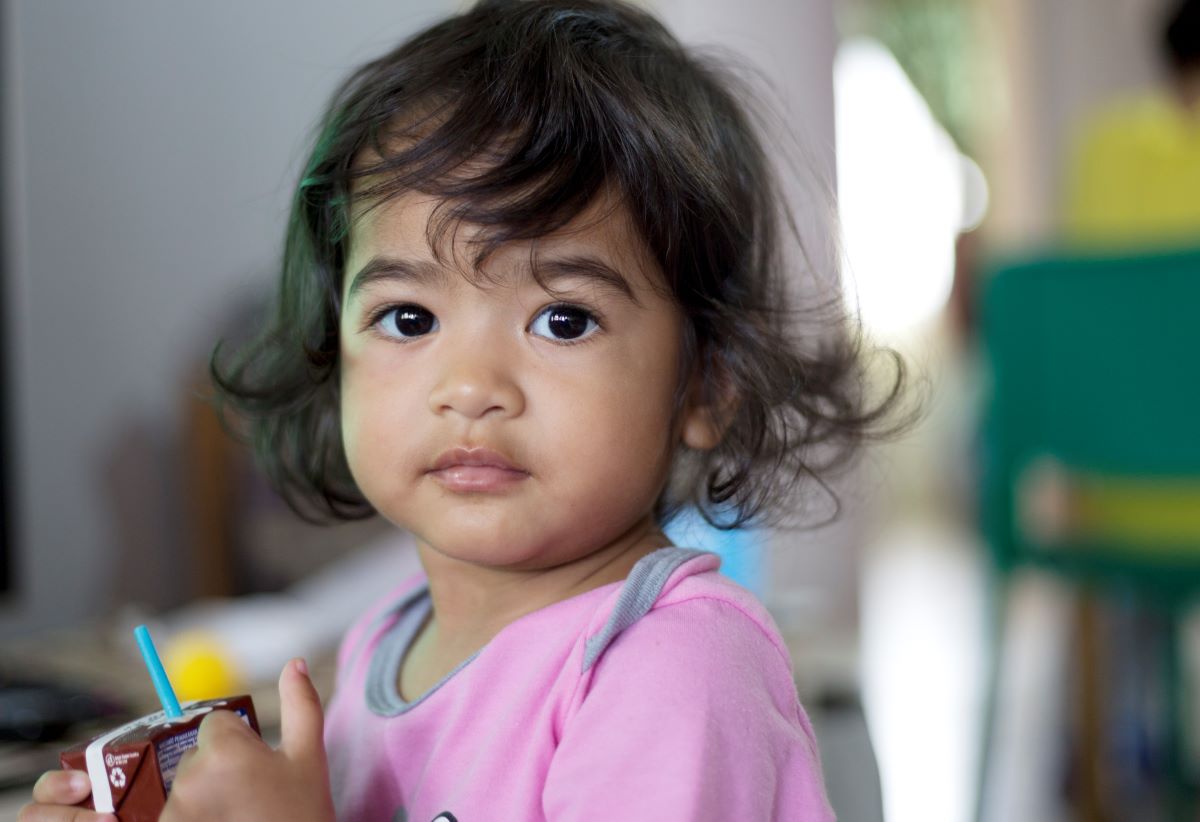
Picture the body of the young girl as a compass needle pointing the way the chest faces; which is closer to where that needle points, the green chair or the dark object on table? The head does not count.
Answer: the dark object on table

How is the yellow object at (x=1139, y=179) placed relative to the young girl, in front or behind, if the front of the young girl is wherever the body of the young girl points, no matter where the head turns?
behind

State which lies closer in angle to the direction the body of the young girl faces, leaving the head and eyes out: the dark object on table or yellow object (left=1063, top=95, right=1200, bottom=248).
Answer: the dark object on table

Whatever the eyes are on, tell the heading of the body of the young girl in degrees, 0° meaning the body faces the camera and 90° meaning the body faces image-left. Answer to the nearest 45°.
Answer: approximately 45°

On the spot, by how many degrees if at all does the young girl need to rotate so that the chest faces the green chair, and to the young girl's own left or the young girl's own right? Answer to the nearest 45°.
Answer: approximately 180°

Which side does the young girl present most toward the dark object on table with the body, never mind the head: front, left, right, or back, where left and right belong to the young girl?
right
